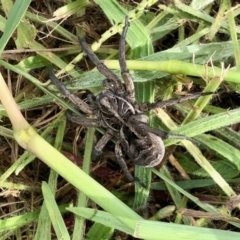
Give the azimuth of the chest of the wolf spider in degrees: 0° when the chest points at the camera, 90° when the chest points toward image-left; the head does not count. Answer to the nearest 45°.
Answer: approximately 135°
